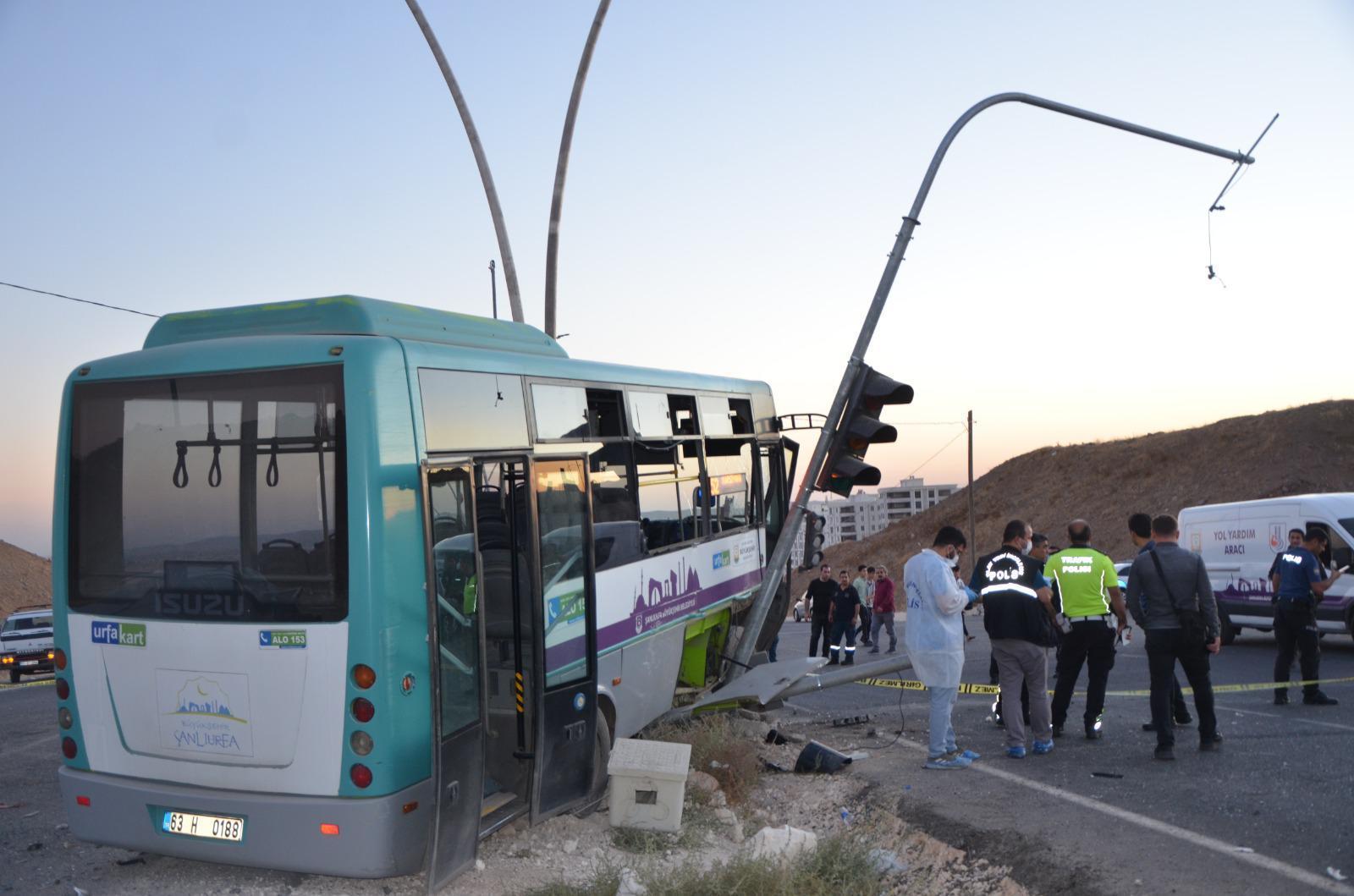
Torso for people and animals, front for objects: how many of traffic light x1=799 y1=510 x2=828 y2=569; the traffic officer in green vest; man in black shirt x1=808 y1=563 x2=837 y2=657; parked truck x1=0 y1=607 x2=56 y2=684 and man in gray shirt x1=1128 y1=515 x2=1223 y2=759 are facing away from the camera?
2

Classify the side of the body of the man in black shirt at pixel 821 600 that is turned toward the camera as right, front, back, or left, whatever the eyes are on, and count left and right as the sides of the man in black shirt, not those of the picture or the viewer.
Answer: front

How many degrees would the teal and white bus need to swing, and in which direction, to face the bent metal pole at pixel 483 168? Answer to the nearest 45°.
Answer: approximately 45° to its left

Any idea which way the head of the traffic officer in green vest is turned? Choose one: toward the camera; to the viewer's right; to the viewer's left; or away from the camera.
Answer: away from the camera

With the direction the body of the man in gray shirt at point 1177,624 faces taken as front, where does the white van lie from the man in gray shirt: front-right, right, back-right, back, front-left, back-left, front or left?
front

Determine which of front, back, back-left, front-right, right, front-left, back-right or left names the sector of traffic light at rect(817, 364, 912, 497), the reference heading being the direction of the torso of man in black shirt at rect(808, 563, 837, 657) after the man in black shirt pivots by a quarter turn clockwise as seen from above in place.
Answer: left

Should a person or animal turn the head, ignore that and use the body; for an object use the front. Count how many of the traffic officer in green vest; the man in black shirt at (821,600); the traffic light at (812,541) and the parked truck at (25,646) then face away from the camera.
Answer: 1

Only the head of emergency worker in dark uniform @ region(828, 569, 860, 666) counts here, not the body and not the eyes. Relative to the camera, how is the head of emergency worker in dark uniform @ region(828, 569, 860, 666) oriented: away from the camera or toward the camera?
toward the camera

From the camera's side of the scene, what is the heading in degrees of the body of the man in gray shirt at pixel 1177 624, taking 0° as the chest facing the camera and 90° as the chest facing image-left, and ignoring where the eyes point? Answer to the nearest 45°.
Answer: approximately 180°

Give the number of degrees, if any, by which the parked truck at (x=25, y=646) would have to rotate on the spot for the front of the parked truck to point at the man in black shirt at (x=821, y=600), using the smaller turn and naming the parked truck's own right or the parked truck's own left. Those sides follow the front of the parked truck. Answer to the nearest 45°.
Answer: approximately 45° to the parked truck's own left

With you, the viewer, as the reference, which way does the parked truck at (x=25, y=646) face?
facing the viewer

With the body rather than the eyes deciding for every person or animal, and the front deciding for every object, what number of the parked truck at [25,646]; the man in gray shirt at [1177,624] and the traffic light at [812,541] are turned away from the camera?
1

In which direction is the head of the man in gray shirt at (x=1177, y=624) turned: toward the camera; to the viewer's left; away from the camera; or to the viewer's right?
away from the camera

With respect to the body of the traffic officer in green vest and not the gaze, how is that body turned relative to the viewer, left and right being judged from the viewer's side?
facing away from the viewer

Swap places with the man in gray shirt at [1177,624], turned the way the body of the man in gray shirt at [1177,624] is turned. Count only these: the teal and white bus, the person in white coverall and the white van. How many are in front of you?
1

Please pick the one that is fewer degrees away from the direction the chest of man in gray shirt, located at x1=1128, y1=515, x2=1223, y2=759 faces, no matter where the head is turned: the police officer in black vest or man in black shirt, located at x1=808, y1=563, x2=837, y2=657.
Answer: the man in black shirt

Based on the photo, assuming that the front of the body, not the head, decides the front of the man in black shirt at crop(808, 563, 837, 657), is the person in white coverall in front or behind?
in front
